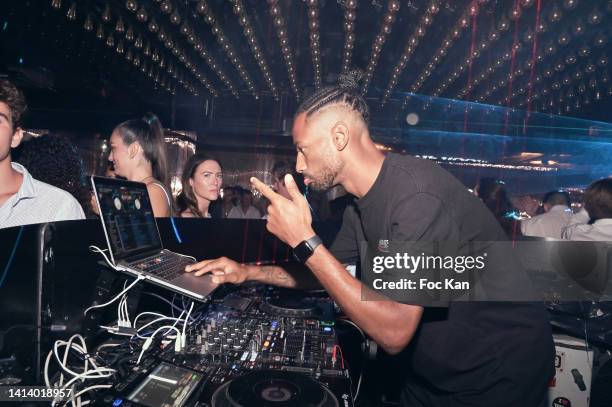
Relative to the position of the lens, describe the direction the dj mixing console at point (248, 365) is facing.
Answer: facing to the right of the viewer

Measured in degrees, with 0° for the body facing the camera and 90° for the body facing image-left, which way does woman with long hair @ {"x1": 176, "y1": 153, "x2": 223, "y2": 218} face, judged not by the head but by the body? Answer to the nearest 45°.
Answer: approximately 315°

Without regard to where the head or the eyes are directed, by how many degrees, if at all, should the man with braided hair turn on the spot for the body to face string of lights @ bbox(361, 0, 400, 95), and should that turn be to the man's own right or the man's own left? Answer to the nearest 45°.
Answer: approximately 90° to the man's own right

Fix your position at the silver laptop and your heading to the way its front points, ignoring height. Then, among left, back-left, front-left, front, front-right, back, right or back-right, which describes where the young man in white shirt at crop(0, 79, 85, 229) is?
back

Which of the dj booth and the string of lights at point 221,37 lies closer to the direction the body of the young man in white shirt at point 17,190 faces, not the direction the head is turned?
the dj booth

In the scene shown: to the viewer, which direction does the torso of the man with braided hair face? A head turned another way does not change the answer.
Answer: to the viewer's left

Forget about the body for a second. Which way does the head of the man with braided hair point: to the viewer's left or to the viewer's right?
to the viewer's left

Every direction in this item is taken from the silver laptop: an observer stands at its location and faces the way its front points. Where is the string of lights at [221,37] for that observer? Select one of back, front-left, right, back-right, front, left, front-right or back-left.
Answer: back-left

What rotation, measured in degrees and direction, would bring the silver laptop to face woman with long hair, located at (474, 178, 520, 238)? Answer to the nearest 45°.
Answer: approximately 90° to its left

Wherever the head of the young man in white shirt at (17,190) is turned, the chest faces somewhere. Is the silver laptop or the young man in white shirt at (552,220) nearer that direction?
the silver laptop
